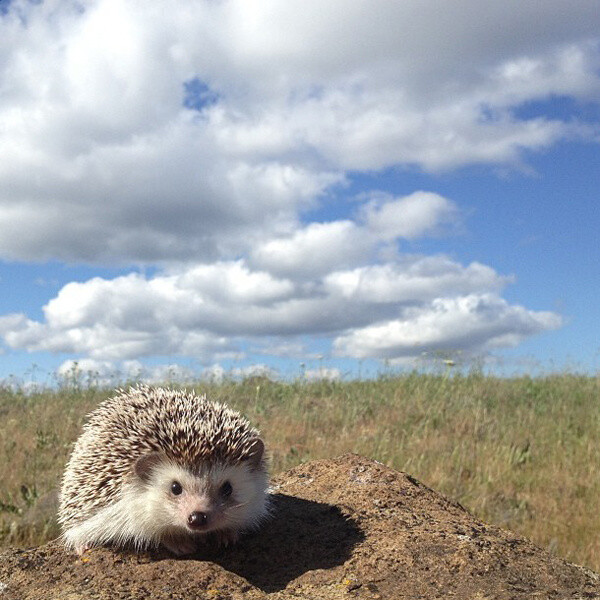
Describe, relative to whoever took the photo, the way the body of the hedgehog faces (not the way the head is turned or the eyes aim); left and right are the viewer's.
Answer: facing the viewer and to the right of the viewer
